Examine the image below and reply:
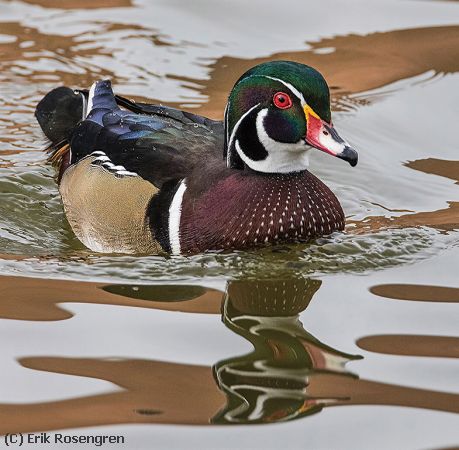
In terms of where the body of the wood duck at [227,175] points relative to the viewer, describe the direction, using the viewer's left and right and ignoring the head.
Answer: facing the viewer and to the right of the viewer
